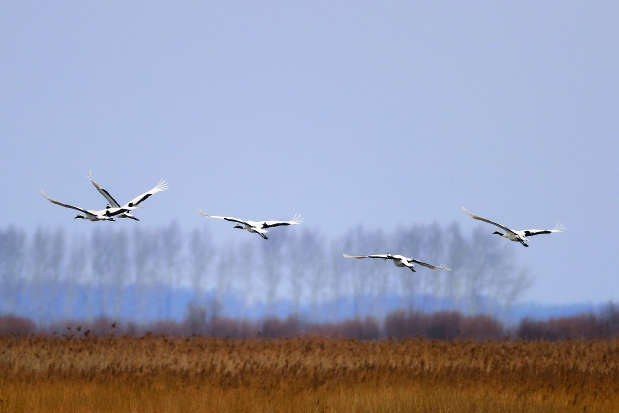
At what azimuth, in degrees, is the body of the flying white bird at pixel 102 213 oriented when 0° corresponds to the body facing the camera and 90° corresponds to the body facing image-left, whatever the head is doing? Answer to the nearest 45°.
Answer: approximately 45°
